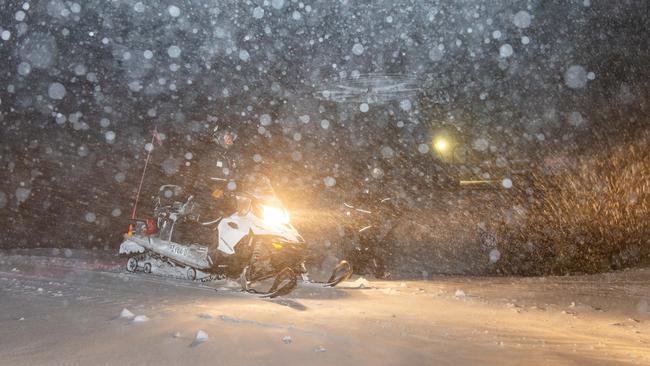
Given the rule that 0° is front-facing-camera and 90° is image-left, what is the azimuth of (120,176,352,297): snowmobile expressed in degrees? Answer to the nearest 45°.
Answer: approximately 315°

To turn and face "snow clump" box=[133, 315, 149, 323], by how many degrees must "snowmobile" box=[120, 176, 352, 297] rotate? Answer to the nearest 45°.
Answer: approximately 45° to its right
